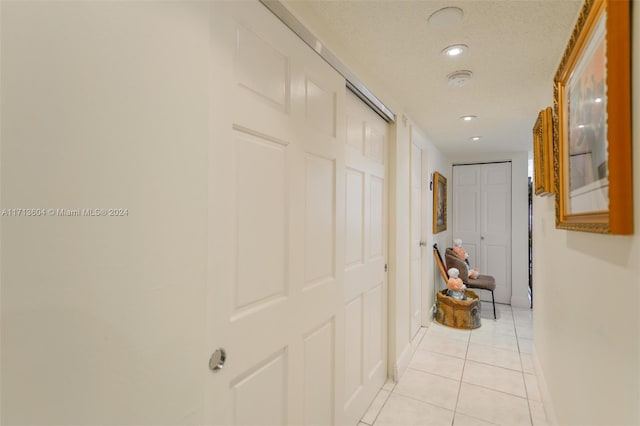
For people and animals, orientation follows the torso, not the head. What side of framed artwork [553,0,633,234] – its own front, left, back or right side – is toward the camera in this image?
left

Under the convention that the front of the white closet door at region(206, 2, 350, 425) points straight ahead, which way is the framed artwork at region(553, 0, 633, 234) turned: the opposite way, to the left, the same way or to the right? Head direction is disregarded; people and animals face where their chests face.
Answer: the opposite way

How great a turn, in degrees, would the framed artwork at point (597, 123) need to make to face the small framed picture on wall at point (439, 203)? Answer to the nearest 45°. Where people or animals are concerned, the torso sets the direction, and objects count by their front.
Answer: approximately 45° to its right

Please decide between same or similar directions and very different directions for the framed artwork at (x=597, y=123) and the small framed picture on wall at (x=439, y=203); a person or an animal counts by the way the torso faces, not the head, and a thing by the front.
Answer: very different directions

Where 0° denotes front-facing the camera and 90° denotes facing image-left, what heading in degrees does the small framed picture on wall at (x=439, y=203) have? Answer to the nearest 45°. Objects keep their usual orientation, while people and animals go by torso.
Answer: approximately 270°

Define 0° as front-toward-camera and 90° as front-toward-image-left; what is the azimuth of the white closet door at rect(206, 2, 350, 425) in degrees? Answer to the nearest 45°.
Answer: approximately 315°

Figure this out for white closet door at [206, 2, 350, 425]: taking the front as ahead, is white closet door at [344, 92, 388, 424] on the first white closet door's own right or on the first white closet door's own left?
on the first white closet door's own left

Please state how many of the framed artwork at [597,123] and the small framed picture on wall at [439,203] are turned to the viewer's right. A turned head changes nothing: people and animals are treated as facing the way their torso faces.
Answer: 1
